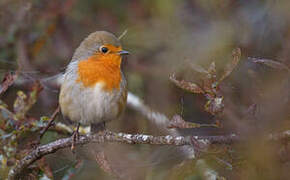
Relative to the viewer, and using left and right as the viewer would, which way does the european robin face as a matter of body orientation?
facing the viewer and to the right of the viewer

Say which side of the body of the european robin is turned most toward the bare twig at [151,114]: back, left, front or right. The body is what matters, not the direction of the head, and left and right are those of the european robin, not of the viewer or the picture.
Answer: left

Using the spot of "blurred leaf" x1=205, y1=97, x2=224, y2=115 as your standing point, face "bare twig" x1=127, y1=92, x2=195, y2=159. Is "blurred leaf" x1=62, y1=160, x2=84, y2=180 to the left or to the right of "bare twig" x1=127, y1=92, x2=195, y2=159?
left

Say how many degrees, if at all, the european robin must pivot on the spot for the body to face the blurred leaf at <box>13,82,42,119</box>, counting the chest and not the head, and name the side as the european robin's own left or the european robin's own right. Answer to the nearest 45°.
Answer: approximately 90° to the european robin's own right
